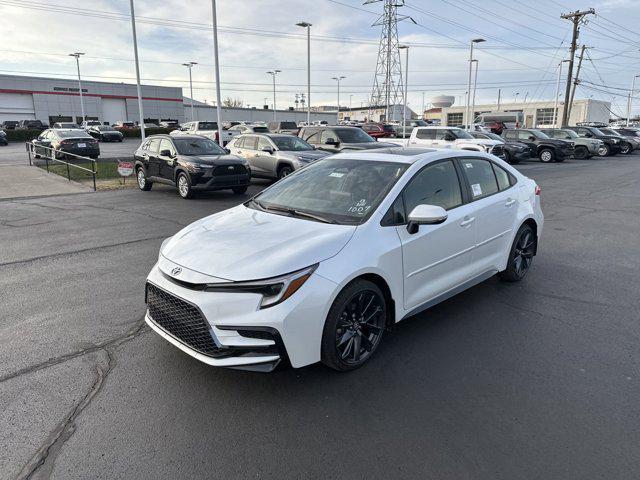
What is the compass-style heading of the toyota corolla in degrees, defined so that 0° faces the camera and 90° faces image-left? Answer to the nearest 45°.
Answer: approximately 45°

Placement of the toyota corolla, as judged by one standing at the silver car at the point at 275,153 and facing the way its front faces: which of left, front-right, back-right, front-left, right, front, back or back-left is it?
front-right

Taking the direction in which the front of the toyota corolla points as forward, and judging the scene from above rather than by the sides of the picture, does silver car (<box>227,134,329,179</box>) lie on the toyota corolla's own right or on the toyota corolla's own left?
on the toyota corolla's own right
